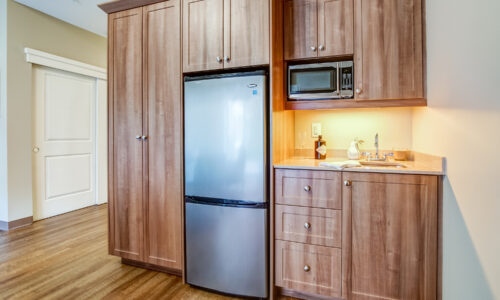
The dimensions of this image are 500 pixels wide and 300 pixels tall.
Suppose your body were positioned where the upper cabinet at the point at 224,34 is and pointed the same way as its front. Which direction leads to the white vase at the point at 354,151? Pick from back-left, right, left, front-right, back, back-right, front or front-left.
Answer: back-left

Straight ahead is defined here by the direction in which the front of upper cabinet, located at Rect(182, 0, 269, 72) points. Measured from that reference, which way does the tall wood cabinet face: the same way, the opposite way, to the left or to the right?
the same way

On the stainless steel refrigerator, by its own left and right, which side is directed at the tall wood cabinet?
right

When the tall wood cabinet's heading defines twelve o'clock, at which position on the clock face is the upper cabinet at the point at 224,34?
The upper cabinet is roughly at 9 o'clock from the tall wood cabinet.

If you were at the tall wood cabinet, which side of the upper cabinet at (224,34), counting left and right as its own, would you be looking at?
right

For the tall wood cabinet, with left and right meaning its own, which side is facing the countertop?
left

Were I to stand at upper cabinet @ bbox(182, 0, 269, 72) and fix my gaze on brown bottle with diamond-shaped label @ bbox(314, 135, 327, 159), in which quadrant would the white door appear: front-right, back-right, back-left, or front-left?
back-left

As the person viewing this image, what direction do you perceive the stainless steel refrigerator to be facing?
facing the viewer and to the left of the viewer

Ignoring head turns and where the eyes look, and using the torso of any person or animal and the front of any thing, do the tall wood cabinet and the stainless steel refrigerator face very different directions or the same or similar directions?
same or similar directions

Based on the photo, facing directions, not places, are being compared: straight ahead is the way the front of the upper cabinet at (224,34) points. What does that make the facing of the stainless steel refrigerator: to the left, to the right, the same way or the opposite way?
the same way

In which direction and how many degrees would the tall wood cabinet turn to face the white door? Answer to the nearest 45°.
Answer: approximately 90° to its right

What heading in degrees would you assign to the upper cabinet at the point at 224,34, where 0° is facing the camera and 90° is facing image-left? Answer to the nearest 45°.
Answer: approximately 45°

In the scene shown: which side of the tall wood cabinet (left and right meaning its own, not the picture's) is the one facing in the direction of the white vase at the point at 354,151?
left

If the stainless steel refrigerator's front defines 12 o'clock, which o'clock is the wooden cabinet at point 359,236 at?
The wooden cabinet is roughly at 8 o'clock from the stainless steel refrigerator.

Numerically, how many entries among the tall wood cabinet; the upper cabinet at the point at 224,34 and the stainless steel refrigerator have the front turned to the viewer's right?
0

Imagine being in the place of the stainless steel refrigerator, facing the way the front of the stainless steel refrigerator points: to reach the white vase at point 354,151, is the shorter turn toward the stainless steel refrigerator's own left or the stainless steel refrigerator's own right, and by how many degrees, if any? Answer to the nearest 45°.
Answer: approximately 135° to the stainless steel refrigerator's own left
